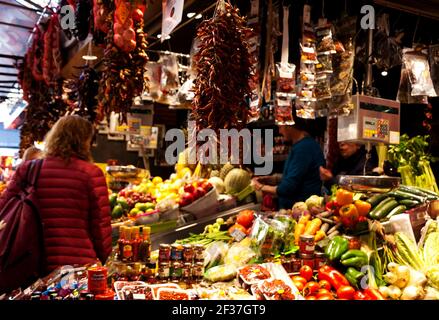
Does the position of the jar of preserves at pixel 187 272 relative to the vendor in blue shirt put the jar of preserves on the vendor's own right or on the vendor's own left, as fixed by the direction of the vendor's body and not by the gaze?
on the vendor's own left

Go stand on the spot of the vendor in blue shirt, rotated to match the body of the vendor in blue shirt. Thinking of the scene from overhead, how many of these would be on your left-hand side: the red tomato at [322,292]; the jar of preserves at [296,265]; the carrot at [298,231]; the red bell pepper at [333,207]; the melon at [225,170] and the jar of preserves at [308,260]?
5

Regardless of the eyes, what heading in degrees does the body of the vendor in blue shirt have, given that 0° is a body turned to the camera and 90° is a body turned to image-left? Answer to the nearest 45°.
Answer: approximately 90°

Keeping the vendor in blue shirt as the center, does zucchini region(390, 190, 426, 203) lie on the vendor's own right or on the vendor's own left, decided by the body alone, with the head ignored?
on the vendor's own left

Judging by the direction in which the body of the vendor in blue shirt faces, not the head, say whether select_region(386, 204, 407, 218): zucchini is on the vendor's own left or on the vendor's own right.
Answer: on the vendor's own left

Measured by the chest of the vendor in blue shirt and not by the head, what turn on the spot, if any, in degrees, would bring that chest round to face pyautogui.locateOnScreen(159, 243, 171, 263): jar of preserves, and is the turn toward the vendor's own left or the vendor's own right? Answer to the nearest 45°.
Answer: approximately 45° to the vendor's own left

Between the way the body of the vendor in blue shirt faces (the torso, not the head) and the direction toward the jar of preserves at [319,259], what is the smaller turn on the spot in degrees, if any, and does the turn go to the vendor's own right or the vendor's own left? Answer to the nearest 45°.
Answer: approximately 90° to the vendor's own left

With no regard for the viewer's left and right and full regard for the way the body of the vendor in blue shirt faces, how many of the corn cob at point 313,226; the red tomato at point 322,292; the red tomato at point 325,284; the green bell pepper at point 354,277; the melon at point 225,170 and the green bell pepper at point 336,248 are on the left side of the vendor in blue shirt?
5
